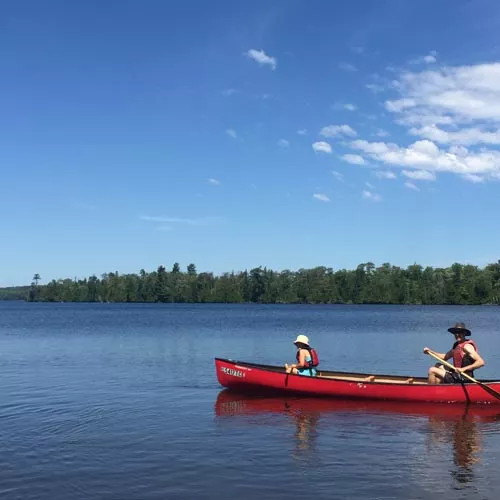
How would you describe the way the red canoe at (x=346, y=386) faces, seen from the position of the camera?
facing to the left of the viewer
